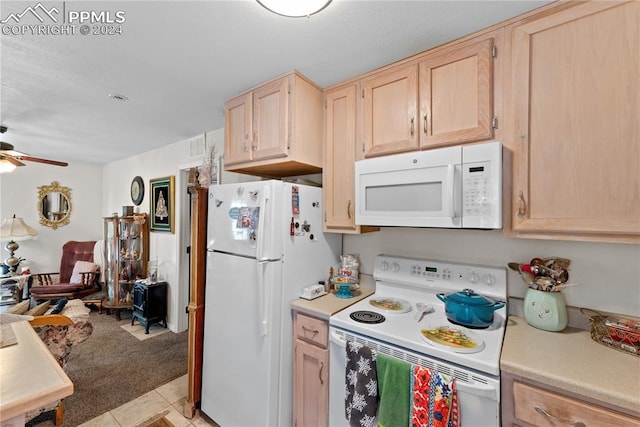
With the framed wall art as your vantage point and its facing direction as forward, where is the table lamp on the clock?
The table lamp is roughly at 3 o'clock from the framed wall art.

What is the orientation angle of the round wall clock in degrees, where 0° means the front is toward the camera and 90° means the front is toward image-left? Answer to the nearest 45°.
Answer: approximately 45°

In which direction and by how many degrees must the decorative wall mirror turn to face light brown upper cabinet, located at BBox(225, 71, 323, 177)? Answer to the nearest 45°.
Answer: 0° — it already faces it

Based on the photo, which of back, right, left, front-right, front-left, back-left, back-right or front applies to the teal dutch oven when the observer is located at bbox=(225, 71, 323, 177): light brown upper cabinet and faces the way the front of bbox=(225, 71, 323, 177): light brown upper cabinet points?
left

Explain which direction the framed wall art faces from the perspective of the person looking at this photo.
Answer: facing the viewer and to the left of the viewer

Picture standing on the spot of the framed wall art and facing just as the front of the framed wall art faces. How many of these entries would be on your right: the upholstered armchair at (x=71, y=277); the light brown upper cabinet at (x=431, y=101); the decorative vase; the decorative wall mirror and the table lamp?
3

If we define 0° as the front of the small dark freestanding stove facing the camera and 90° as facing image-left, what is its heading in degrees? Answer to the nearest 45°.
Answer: approximately 45°

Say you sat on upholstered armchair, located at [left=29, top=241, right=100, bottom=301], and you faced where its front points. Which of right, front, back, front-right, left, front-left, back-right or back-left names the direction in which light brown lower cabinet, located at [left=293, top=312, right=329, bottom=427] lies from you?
front-left

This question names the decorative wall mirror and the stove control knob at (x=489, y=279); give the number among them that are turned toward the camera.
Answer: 2
